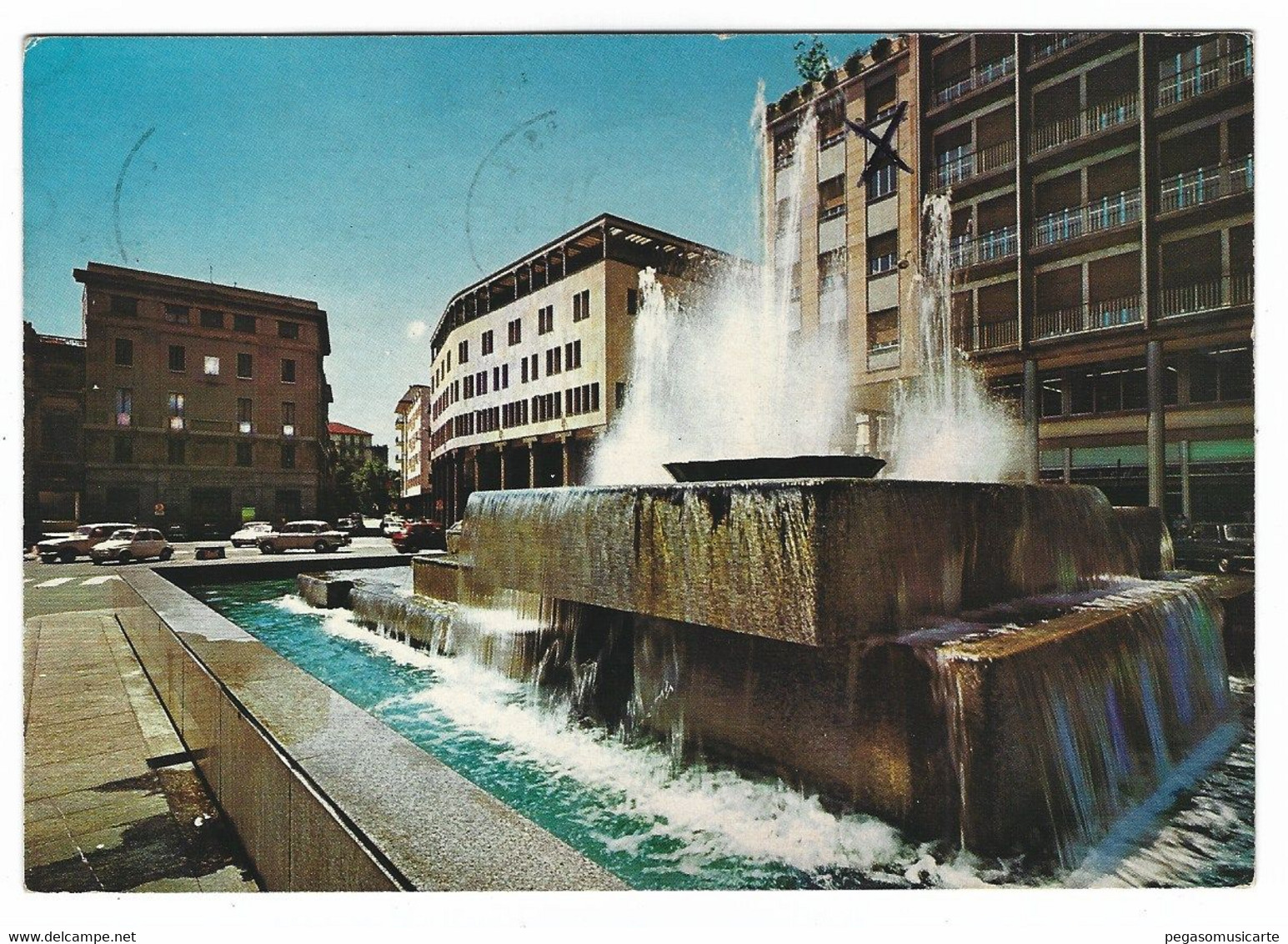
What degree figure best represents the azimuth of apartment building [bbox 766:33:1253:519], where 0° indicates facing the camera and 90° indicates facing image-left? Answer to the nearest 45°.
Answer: approximately 45°

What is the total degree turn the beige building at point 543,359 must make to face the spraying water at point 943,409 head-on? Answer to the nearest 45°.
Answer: approximately 90° to its left

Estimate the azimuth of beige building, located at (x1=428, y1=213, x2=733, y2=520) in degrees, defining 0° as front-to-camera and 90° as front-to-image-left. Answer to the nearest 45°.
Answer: approximately 45°

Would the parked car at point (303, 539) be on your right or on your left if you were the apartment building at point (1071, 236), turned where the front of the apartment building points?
on your right

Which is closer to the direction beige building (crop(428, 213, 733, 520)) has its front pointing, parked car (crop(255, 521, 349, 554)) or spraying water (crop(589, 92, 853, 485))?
the parked car

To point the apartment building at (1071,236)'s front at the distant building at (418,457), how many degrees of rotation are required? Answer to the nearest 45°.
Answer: approximately 90° to its right
